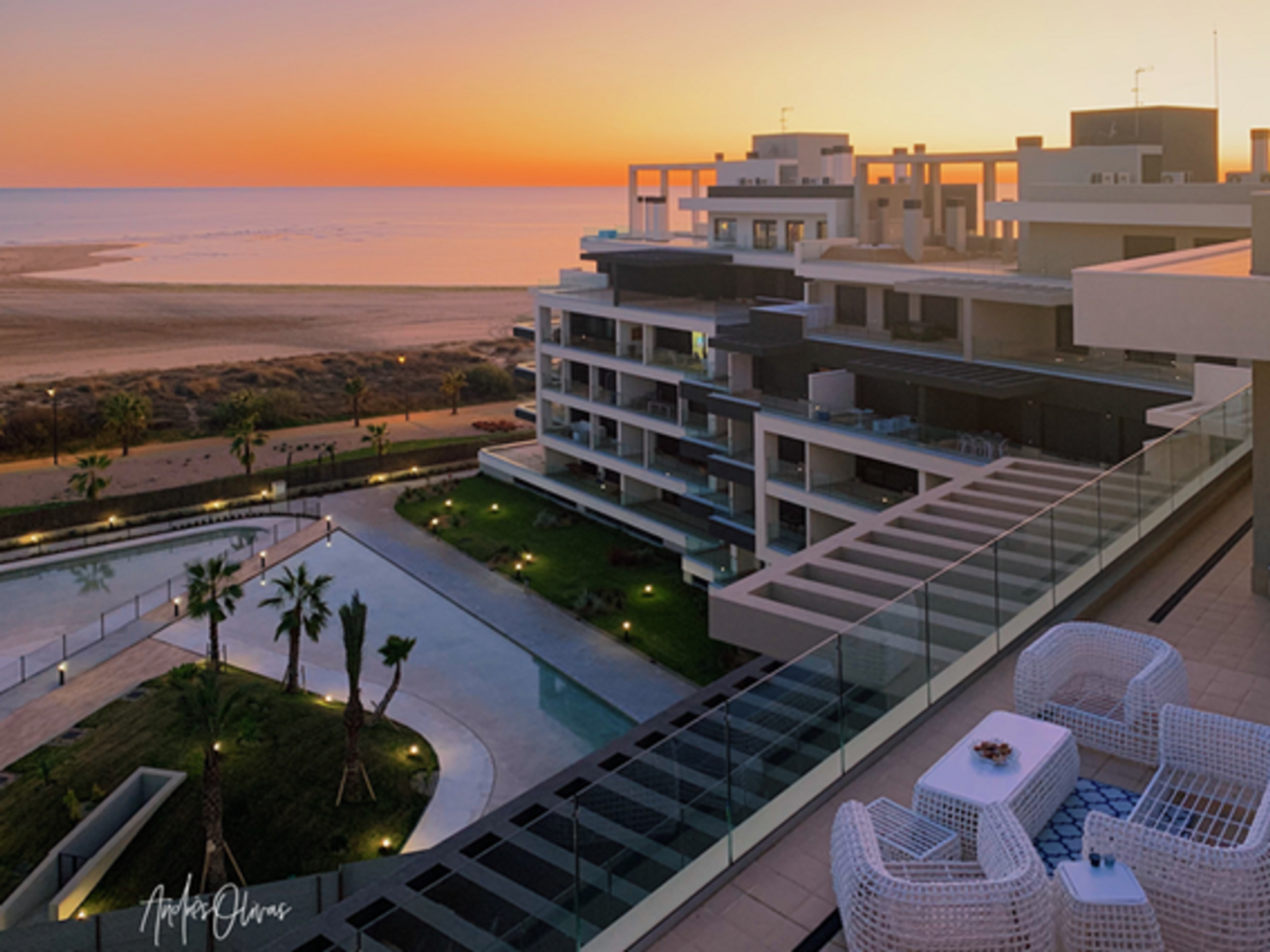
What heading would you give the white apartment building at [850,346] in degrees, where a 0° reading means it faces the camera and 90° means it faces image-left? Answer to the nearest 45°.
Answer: approximately 45°

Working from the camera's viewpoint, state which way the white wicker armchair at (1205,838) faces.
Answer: facing away from the viewer and to the left of the viewer

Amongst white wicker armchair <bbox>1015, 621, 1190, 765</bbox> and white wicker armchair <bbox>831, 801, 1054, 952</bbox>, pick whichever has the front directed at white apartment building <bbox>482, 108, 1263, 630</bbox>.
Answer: white wicker armchair <bbox>831, 801, 1054, 952</bbox>

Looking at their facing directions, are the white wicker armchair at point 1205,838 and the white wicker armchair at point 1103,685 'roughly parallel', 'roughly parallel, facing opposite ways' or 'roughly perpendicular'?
roughly perpendicular

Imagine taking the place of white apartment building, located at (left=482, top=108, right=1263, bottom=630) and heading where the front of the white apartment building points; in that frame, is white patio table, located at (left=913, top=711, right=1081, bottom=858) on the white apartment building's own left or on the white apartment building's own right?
on the white apartment building's own left

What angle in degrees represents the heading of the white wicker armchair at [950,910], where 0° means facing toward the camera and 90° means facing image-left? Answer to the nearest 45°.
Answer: approximately 180°

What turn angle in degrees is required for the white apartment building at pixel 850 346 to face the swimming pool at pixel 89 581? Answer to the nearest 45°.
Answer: approximately 45° to its right

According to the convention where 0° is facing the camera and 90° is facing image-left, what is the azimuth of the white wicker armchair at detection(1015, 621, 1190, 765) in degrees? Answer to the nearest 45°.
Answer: approximately 45°
